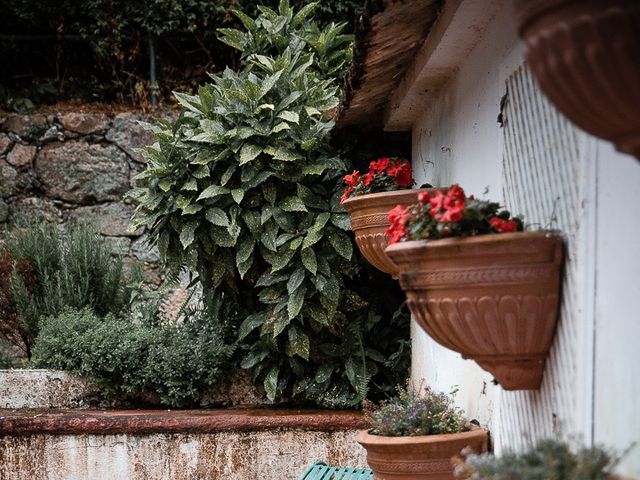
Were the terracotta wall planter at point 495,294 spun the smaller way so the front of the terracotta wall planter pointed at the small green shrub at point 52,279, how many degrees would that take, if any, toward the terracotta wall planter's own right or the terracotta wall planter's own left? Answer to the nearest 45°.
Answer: approximately 45° to the terracotta wall planter's own right

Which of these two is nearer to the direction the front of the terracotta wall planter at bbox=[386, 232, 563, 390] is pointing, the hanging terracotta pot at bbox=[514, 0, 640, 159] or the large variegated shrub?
the large variegated shrub

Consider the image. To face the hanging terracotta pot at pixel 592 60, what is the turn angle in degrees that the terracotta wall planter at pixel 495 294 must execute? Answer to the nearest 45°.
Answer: approximately 90° to its left

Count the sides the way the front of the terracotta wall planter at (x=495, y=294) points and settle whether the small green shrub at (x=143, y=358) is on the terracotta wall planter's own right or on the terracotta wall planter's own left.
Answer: on the terracotta wall planter's own right

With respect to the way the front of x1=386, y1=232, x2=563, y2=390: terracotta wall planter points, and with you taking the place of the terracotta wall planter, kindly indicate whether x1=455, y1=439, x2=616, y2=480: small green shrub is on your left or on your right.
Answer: on your left

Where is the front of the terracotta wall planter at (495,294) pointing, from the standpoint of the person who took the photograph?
facing to the left of the viewer
